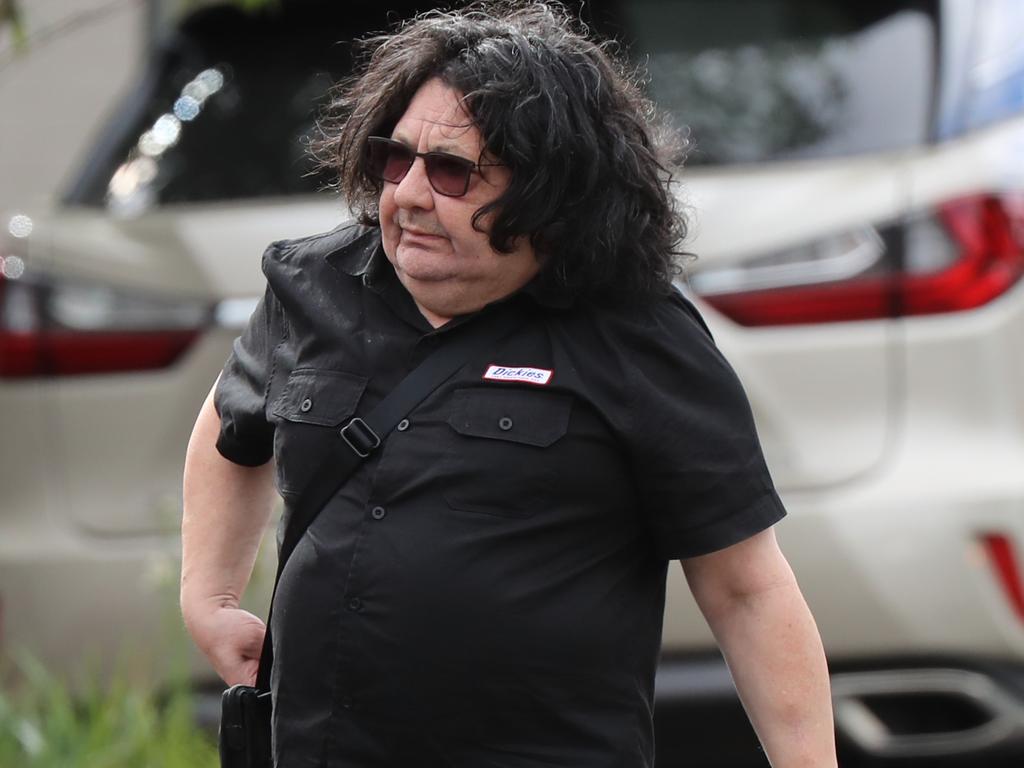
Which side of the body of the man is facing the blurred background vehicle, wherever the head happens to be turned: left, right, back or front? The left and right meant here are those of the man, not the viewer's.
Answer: back

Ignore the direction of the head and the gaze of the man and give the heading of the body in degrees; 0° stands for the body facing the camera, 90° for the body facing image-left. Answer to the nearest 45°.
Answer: approximately 45°
